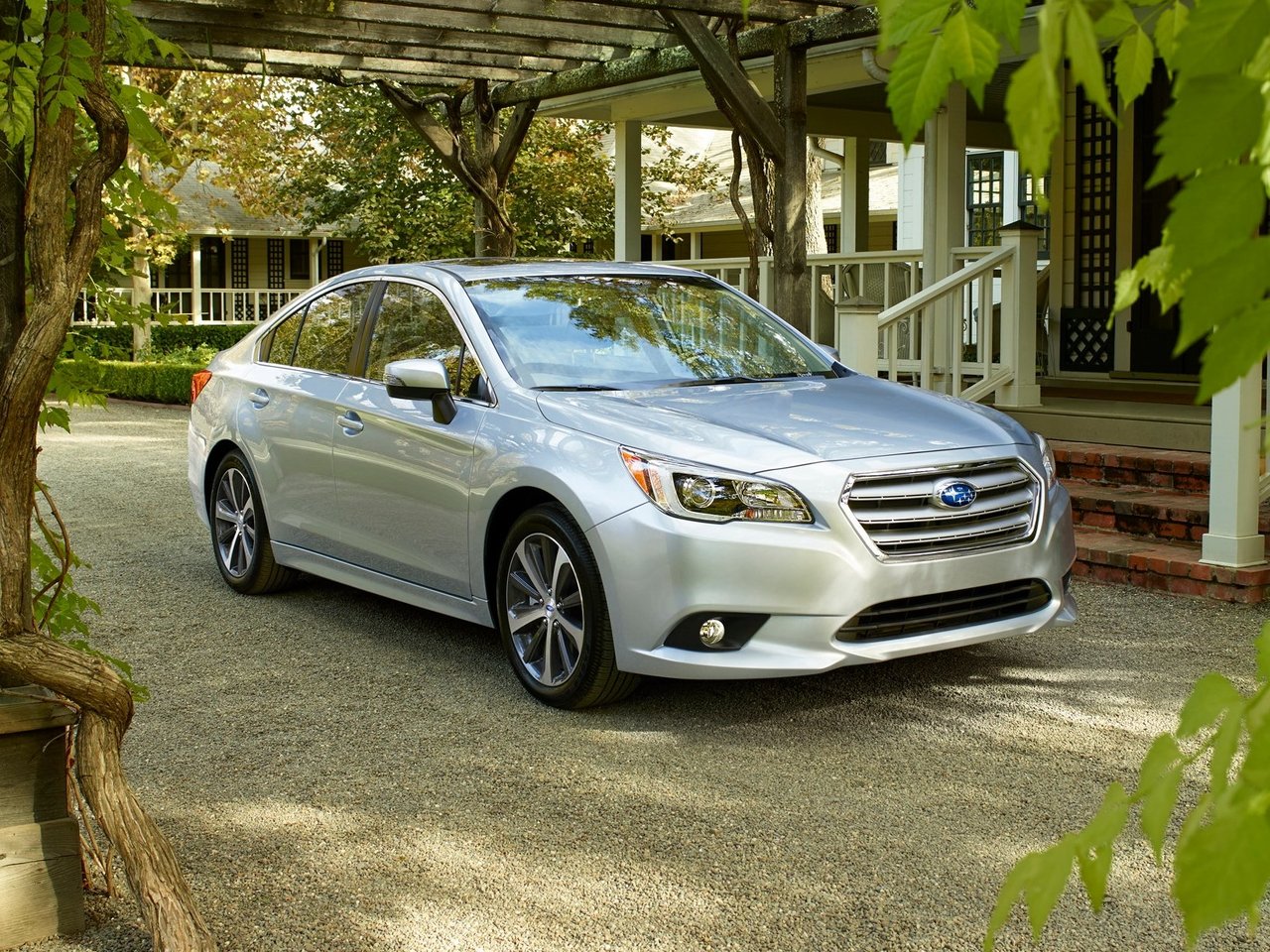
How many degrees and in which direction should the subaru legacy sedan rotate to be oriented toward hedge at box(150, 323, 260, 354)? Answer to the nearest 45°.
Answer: approximately 135° to its left

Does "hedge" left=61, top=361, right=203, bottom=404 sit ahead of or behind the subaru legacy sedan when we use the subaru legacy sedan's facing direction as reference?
behind

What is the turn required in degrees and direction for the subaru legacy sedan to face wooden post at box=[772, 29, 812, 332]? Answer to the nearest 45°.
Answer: approximately 135° to its left

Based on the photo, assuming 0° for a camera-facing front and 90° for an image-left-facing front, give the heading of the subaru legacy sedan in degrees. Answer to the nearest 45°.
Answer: approximately 315°
